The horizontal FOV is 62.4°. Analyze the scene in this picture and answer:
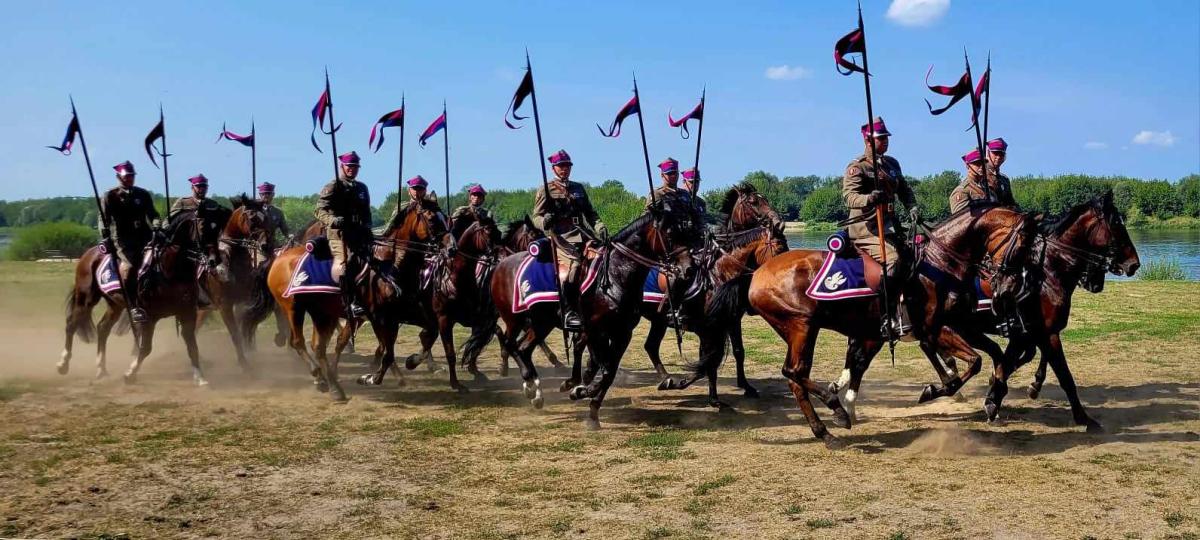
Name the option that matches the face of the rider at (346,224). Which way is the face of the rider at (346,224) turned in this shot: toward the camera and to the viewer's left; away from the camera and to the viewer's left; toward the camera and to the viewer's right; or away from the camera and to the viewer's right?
toward the camera and to the viewer's right

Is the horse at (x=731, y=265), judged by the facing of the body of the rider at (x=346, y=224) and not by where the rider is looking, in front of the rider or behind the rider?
in front

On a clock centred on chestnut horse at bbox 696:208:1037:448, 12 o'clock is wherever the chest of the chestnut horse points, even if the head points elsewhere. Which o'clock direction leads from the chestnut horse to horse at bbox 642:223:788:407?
The horse is roughly at 7 o'clock from the chestnut horse.

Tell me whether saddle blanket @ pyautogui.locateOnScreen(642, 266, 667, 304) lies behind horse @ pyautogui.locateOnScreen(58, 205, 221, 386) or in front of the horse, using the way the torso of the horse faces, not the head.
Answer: in front

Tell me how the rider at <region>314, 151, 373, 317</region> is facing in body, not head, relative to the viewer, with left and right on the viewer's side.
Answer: facing the viewer and to the right of the viewer

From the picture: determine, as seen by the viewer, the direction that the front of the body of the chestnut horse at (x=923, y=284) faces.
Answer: to the viewer's right

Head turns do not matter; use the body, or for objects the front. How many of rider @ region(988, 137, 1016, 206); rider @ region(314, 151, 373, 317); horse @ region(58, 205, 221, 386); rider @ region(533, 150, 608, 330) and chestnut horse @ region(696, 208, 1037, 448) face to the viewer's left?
0

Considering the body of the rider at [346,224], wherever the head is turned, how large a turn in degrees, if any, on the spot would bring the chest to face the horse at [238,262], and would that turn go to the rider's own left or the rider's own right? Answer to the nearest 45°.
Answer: approximately 180°

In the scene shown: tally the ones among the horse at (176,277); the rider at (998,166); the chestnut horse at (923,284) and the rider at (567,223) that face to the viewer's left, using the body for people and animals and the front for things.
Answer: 0

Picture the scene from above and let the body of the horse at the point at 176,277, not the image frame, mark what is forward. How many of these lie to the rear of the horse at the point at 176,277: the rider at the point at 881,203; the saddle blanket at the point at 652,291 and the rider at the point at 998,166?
0

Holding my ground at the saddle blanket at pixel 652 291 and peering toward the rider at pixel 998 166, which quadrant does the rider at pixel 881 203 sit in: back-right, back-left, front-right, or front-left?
front-right

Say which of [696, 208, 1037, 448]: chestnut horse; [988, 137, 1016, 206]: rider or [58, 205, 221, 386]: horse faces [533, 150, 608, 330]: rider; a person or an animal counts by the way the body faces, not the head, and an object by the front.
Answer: the horse

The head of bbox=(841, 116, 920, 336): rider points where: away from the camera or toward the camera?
toward the camera

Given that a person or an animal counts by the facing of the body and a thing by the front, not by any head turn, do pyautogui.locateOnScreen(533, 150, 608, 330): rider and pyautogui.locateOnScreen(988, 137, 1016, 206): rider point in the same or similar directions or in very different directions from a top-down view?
same or similar directions

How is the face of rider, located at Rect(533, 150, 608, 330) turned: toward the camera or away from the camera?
toward the camera

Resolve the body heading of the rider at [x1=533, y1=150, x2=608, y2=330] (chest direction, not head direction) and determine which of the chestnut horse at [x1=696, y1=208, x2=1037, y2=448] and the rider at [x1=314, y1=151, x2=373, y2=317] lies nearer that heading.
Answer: the chestnut horse

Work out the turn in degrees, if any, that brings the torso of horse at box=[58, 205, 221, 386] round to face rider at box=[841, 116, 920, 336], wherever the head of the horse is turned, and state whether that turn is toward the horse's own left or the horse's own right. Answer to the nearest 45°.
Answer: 0° — it already faces them

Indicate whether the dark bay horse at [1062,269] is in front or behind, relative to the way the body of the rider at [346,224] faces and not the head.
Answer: in front

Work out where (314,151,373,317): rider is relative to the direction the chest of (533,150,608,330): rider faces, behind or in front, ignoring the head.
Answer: behind
